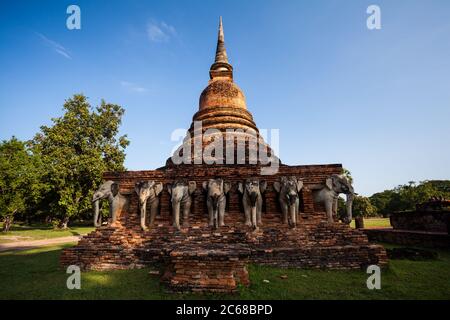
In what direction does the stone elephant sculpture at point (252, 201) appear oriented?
toward the camera

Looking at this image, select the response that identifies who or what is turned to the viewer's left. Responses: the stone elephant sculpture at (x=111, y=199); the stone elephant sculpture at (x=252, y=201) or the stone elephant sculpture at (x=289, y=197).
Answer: the stone elephant sculpture at (x=111, y=199)

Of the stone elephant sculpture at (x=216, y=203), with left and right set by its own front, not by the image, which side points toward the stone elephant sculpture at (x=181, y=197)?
right

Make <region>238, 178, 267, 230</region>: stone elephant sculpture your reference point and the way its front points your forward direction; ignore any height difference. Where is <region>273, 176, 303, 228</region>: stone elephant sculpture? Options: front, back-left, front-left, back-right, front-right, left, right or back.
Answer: left

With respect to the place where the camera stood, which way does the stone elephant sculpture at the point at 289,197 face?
facing the viewer

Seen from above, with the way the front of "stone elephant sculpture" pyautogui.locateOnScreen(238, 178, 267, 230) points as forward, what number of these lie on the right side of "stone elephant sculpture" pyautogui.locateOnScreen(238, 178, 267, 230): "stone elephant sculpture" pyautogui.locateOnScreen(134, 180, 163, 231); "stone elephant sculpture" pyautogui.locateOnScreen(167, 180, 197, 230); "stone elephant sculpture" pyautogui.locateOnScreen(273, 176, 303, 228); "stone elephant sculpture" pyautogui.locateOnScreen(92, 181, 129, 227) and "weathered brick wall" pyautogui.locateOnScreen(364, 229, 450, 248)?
3

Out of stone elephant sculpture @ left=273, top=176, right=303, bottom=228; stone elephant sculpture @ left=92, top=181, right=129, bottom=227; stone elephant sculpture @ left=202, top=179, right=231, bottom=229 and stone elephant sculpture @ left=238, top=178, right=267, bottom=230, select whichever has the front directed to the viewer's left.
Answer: stone elephant sculpture @ left=92, top=181, right=129, bottom=227

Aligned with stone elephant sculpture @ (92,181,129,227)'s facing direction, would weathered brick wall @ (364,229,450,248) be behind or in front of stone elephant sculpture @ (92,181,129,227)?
behind

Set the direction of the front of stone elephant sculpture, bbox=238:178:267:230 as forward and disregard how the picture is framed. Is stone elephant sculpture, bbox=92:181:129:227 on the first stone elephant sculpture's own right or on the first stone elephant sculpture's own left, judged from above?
on the first stone elephant sculpture's own right

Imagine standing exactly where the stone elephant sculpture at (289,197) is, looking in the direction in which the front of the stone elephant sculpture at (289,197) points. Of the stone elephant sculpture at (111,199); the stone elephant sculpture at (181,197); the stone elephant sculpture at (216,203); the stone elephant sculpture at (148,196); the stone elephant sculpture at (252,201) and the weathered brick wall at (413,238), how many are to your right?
5
